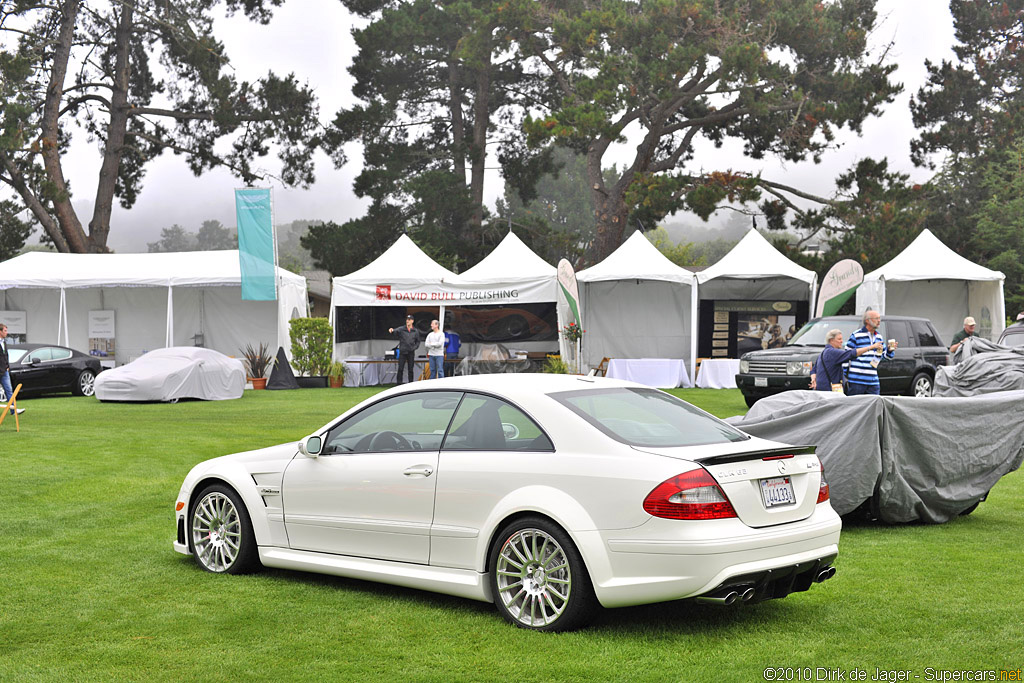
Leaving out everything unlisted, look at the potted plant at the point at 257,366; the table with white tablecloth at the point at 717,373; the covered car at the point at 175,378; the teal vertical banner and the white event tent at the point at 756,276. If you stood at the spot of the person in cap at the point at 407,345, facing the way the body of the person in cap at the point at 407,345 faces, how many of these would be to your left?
2

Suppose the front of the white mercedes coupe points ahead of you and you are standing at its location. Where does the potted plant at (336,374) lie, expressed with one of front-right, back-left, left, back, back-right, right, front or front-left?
front-right

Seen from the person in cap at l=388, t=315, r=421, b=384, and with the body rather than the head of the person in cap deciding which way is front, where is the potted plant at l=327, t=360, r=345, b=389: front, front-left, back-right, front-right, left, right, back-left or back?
back-right

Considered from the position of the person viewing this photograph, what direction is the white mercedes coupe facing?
facing away from the viewer and to the left of the viewer

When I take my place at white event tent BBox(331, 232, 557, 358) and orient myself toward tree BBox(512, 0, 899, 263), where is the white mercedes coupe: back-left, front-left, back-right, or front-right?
back-right

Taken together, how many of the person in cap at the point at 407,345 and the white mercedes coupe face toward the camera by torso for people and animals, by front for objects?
1
